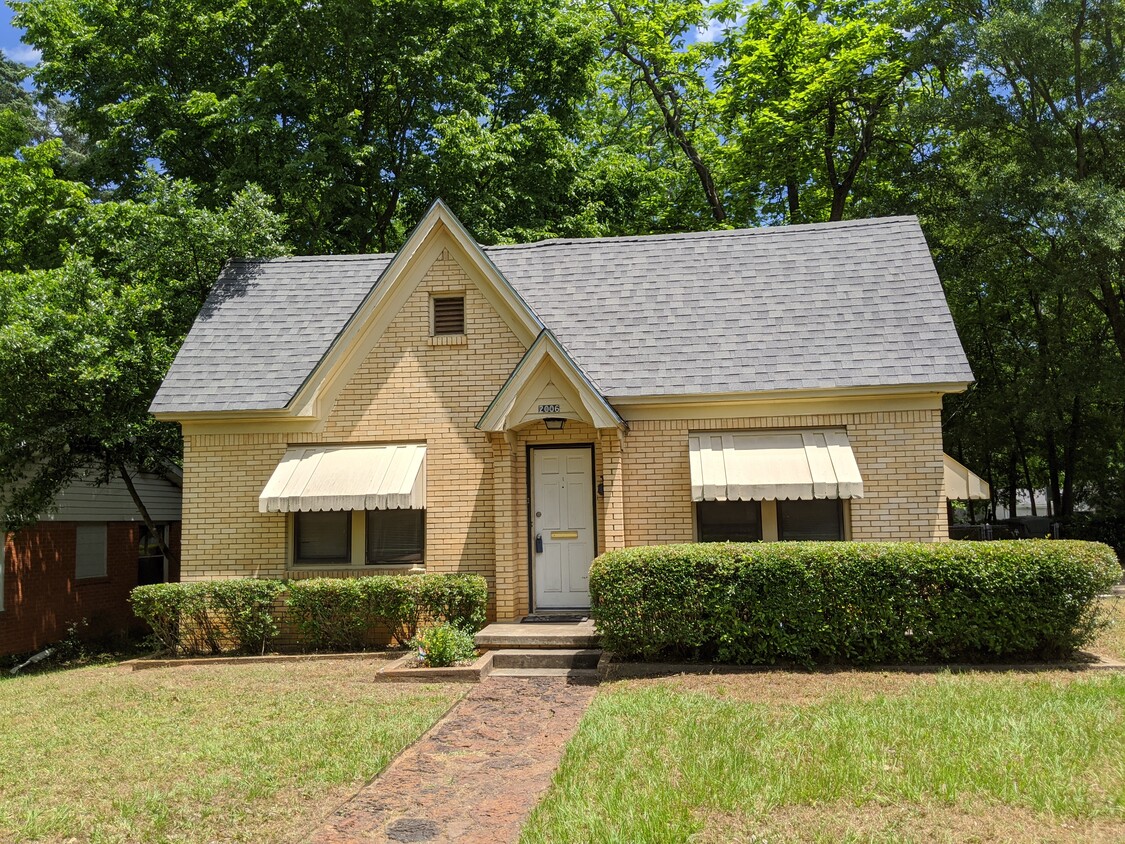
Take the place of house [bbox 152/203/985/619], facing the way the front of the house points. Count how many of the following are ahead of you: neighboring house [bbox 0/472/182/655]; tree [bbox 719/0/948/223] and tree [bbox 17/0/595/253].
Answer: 0

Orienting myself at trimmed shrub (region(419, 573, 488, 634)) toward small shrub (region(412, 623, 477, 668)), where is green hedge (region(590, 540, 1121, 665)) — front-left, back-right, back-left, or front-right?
front-left

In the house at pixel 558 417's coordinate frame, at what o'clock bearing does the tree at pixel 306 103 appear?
The tree is roughly at 5 o'clock from the house.

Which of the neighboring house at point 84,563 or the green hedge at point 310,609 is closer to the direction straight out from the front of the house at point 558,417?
the green hedge

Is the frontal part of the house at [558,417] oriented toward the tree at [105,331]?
no

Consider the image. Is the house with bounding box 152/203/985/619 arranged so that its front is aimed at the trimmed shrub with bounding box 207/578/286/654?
no

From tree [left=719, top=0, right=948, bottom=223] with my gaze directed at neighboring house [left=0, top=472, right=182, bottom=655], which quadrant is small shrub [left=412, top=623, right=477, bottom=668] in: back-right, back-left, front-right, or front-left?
front-left

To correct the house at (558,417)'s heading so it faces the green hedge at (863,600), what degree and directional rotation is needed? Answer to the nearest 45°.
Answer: approximately 45° to its left

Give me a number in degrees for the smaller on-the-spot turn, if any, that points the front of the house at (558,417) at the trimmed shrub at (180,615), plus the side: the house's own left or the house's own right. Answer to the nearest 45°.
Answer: approximately 90° to the house's own right

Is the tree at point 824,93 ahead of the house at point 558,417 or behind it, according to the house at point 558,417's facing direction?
behind

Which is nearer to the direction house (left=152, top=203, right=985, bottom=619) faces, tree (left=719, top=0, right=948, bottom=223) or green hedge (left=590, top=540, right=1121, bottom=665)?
the green hedge

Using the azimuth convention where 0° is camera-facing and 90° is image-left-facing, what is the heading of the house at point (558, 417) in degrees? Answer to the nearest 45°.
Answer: approximately 0°
